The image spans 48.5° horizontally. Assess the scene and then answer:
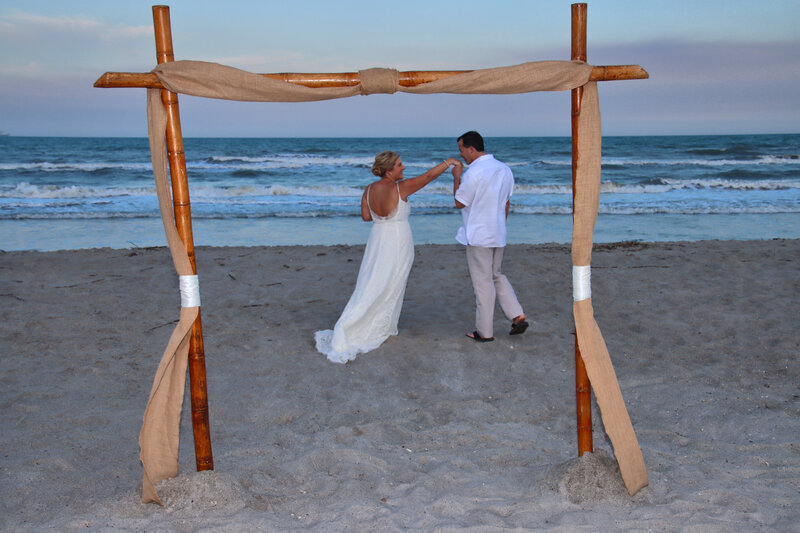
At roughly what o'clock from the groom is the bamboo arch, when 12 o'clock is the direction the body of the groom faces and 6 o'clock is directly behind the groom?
The bamboo arch is roughly at 8 o'clock from the groom.

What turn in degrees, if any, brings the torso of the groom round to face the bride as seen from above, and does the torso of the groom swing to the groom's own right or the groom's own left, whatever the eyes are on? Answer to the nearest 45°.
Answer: approximately 45° to the groom's own left

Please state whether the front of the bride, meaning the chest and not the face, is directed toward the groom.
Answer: no

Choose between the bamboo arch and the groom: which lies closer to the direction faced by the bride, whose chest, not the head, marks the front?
the groom

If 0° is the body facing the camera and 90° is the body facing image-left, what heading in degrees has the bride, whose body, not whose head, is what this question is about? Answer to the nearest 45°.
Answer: approximately 225°

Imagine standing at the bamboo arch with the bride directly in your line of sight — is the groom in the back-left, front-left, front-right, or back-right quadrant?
front-right

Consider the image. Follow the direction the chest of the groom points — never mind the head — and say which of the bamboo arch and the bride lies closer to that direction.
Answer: the bride

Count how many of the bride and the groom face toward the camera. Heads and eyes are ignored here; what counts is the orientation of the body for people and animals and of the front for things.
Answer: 0

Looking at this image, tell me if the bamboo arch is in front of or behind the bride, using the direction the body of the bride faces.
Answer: behind

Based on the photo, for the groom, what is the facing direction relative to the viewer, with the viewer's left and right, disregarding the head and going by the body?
facing away from the viewer and to the left of the viewer

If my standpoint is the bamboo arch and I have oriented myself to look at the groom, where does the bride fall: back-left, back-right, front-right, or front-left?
front-left

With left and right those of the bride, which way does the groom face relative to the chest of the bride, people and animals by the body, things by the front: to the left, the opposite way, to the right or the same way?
to the left
